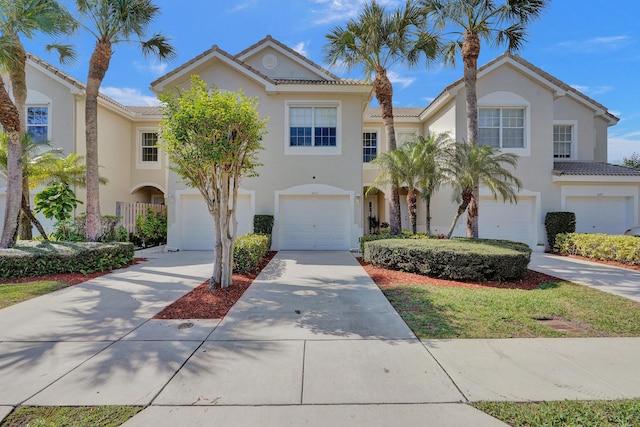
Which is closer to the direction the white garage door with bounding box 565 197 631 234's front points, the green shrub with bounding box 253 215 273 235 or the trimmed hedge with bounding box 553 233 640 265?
the trimmed hedge

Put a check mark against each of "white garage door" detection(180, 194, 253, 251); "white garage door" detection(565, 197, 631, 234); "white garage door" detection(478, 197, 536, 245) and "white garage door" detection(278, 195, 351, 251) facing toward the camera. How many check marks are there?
4

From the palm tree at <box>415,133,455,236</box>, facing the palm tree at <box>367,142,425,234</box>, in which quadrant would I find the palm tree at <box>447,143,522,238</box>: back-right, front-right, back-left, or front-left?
back-left

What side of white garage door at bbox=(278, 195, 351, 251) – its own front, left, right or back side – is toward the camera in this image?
front

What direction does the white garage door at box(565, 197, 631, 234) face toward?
toward the camera

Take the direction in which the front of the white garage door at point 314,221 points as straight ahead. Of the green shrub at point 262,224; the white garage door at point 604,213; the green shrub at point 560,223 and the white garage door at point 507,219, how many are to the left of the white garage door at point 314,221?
3

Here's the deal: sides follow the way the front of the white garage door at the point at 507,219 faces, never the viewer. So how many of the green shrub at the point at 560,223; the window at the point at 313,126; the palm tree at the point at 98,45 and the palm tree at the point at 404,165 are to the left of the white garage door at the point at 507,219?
1

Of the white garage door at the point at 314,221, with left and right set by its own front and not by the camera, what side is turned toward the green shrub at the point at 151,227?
right

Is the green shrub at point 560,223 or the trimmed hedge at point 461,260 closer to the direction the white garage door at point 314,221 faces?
the trimmed hedge

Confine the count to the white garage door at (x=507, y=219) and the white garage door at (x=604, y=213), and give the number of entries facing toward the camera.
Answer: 2

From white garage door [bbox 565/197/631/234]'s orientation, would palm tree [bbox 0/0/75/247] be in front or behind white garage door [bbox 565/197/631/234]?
in front

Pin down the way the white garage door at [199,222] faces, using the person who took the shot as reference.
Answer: facing the viewer
